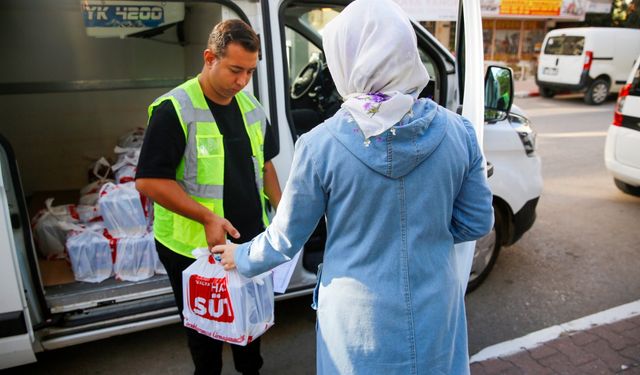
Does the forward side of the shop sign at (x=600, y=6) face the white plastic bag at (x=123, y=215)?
yes

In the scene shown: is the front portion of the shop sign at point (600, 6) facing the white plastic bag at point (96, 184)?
yes

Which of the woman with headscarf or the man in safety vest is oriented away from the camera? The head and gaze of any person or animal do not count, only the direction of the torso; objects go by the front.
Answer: the woman with headscarf

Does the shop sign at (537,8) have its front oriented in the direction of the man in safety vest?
yes

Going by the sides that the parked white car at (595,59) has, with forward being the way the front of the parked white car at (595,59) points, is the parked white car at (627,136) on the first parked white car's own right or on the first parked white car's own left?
on the first parked white car's own right

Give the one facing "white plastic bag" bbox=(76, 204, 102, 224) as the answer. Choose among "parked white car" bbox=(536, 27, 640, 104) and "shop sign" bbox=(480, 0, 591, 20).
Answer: the shop sign

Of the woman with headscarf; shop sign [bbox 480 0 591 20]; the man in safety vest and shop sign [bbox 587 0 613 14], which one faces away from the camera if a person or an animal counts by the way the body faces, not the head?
the woman with headscarf

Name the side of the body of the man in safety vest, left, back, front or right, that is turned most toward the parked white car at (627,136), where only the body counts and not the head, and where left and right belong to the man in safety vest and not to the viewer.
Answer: left

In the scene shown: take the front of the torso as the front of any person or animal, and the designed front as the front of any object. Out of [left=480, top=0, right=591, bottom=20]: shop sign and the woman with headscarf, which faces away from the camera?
the woman with headscarf

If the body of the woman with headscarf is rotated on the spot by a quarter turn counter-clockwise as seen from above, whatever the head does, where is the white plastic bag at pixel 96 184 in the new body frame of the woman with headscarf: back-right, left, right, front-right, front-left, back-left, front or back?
front-right

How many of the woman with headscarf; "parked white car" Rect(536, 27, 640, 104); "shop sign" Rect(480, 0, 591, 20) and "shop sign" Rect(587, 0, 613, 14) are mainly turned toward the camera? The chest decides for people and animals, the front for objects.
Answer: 2

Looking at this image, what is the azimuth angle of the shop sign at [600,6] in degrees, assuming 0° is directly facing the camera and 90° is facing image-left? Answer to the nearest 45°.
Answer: approximately 0°

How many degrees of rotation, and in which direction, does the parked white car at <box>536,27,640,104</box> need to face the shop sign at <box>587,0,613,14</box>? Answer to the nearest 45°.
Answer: approximately 45° to its left
